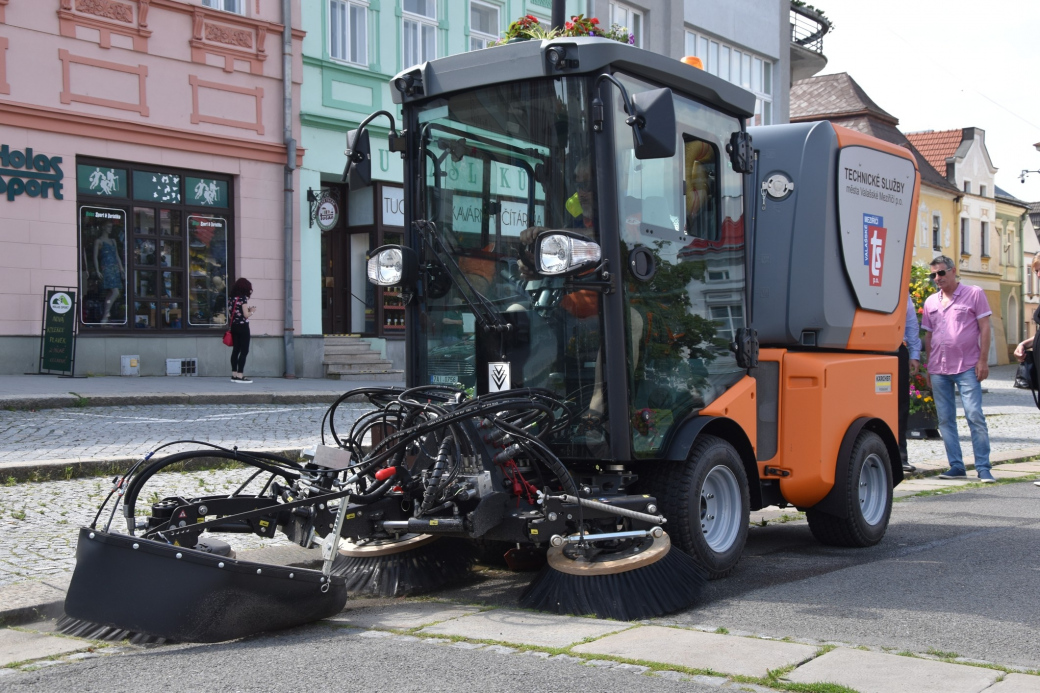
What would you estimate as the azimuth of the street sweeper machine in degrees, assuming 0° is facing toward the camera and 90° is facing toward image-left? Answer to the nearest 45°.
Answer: approximately 45°

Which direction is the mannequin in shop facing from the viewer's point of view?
toward the camera

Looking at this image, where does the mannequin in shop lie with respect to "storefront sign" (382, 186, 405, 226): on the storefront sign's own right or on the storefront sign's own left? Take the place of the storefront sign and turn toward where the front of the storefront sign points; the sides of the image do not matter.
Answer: on the storefront sign's own right

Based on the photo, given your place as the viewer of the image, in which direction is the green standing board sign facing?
facing the viewer

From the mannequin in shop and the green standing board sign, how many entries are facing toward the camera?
2

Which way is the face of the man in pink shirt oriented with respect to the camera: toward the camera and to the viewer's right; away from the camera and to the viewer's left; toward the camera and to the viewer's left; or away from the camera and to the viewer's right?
toward the camera and to the viewer's left

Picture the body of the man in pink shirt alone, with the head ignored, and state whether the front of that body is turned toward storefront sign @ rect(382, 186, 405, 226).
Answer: no

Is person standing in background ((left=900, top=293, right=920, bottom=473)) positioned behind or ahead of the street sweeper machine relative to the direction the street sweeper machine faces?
behind

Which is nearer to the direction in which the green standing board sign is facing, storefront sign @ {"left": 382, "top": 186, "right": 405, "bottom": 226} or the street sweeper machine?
the street sweeper machine

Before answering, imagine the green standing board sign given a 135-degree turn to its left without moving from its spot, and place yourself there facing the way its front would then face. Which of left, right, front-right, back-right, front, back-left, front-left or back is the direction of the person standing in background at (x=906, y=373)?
right

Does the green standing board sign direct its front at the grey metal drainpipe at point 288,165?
no

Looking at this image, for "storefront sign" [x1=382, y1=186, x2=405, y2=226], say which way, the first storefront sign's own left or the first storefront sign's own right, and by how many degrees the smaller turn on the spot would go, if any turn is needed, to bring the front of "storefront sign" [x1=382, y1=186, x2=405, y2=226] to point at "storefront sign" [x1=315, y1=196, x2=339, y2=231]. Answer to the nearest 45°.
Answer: approximately 45° to the first storefront sign's own right

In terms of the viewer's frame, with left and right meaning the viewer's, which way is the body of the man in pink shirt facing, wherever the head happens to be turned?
facing the viewer and to the left of the viewer

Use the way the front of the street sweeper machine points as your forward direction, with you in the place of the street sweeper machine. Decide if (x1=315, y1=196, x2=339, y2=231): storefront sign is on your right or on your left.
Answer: on your right

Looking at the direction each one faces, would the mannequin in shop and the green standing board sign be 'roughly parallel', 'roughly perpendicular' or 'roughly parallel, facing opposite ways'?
roughly parallel

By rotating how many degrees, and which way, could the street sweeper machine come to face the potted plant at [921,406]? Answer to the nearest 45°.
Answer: approximately 180°
